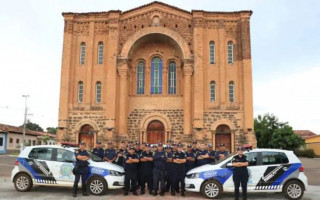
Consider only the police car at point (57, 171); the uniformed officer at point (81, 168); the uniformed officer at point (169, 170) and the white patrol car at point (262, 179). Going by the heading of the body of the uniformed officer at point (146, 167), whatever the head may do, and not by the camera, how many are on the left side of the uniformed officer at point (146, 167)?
2

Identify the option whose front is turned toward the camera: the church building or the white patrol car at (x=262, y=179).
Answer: the church building

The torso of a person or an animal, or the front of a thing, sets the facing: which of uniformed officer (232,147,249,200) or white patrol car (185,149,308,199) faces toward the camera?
the uniformed officer

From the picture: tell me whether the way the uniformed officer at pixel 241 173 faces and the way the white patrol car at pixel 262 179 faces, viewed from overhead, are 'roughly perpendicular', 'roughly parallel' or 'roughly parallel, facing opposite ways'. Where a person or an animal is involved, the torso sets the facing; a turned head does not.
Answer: roughly perpendicular

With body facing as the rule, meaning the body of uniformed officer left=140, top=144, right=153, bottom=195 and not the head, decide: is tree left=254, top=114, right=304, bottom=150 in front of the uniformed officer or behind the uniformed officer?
behind

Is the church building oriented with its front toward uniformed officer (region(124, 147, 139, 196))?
yes

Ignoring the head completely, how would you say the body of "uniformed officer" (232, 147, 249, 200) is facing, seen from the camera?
toward the camera

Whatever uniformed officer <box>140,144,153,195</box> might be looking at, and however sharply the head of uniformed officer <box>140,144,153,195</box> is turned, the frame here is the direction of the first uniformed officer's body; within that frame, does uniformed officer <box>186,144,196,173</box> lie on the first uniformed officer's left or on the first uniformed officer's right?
on the first uniformed officer's left

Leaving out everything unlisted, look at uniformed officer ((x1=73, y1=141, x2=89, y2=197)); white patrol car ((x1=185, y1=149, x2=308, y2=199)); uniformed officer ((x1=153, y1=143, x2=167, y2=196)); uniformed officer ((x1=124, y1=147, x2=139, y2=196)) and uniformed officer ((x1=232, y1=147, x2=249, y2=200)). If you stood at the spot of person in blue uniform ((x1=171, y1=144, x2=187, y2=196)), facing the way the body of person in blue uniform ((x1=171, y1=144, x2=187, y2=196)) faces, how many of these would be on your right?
3

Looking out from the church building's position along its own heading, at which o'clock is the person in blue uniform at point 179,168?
The person in blue uniform is roughly at 12 o'clock from the church building.

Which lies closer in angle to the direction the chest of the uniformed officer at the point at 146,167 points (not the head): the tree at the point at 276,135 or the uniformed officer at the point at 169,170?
the uniformed officer

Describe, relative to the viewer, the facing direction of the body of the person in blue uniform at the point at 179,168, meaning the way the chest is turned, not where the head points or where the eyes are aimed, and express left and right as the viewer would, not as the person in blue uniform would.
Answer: facing the viewer

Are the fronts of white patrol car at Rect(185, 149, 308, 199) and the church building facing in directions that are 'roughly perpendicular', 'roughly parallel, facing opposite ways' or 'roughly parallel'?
roughly perpendicular

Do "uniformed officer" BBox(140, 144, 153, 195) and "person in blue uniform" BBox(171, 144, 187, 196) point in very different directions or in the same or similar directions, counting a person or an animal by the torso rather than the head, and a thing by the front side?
same or similar directions

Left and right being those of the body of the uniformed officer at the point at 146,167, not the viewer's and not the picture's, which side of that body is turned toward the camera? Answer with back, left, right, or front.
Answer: front

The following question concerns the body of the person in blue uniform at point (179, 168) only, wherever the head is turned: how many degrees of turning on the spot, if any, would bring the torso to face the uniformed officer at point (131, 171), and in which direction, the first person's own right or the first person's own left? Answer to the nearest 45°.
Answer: approximately 90° to the first person's own right

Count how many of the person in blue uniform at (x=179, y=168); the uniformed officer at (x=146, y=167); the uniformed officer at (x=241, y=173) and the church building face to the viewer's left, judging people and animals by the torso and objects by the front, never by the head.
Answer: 0
